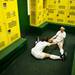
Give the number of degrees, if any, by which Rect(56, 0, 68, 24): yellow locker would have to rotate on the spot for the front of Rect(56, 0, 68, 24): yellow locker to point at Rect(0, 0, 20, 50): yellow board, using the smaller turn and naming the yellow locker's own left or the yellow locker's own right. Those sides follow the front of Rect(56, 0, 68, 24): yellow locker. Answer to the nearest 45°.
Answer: approximately 45° to the yellow locker's own right

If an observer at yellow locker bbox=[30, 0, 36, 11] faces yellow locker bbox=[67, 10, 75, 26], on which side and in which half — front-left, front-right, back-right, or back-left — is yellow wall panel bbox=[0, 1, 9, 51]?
back-right

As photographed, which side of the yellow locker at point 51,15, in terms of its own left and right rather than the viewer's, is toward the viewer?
front

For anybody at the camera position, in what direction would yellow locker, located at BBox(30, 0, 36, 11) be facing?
facing the viewer

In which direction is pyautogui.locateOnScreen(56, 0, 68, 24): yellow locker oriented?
toward the camera

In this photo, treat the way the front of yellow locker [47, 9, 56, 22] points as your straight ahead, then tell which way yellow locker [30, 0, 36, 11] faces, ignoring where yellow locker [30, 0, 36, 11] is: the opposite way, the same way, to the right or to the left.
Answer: the same way

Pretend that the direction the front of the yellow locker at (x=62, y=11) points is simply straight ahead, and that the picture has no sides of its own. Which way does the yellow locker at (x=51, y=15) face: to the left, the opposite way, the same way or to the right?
the same way

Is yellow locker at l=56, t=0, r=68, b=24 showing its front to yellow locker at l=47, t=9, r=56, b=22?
no

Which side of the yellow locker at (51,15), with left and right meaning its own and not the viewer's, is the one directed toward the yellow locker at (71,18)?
left

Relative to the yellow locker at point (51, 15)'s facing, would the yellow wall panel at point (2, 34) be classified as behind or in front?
in front

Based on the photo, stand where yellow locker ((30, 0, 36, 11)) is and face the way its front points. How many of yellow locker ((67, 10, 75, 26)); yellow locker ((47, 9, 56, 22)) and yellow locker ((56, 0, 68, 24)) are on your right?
0

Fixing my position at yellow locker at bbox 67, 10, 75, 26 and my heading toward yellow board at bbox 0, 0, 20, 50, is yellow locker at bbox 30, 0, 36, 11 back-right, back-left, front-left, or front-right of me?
front-right

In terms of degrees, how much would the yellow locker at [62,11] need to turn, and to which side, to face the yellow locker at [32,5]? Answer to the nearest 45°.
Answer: approximately 45° to its right

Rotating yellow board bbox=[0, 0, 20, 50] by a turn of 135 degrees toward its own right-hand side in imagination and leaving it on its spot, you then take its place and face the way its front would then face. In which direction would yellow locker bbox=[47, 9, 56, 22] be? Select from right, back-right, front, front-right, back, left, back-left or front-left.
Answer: back-right

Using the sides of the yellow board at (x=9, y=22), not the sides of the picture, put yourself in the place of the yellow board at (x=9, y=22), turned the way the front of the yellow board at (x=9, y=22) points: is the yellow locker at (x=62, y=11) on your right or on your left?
on your left
